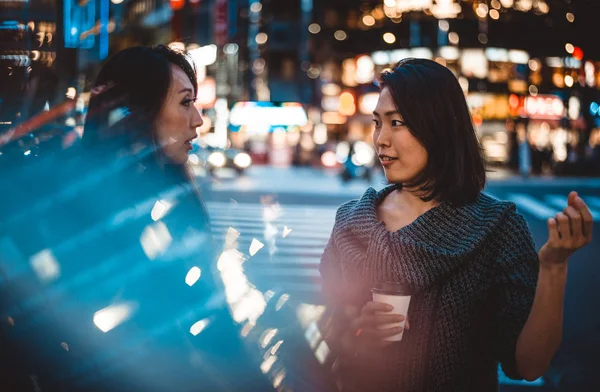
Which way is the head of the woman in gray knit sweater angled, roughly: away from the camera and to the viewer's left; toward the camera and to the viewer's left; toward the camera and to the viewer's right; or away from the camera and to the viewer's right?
toward the camera and to the viewer's left

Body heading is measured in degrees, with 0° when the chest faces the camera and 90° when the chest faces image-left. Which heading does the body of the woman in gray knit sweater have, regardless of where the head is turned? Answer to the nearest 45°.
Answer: approximately 45°

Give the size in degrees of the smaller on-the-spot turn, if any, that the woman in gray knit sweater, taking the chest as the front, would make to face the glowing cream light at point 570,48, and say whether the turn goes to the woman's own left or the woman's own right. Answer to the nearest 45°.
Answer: approximately 135° to the woman's own right
